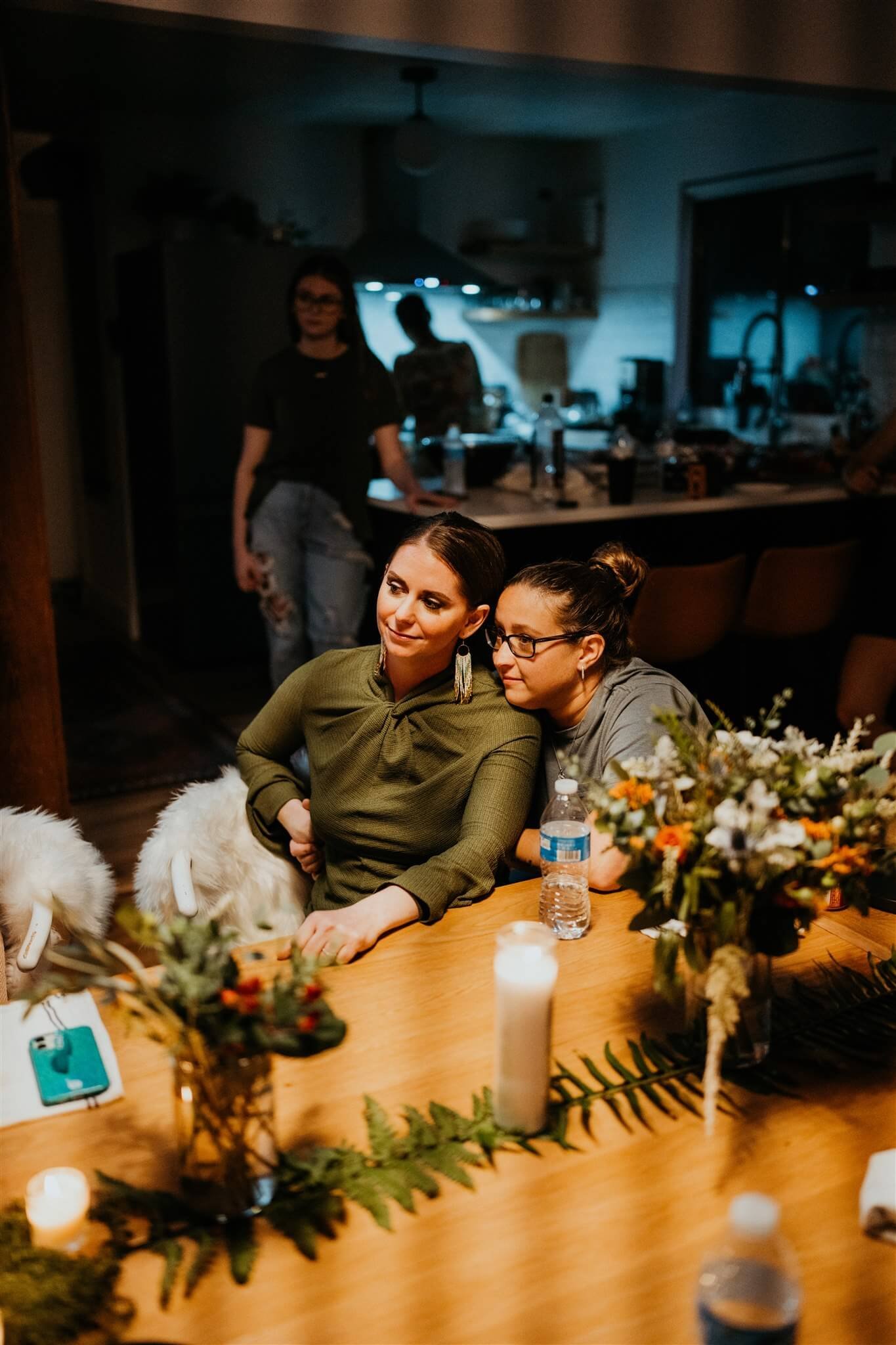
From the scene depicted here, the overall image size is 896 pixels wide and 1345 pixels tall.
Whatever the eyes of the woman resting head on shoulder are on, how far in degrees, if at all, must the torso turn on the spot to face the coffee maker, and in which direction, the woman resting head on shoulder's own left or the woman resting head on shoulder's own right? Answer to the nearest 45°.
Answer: approximately 135° to the woman resting head on shoulder's own right

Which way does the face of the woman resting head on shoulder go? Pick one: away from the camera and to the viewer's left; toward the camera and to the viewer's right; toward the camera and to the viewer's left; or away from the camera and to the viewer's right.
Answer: toward the camera and to the viewer's left

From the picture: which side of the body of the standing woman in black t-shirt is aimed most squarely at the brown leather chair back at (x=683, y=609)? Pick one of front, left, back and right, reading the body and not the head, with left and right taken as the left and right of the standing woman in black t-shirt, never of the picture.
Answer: left

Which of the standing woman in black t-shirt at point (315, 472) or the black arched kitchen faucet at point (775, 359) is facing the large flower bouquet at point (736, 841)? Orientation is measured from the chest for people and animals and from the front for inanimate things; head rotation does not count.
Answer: the standing woman in black t-shirt

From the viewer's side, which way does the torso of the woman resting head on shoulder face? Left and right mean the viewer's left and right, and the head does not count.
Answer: facing the viewer and to the left of the viewer

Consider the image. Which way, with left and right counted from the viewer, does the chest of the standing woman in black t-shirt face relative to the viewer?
facing the viewer

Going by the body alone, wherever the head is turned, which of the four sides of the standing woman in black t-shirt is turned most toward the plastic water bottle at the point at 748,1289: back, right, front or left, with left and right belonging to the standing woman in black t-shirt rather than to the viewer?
front

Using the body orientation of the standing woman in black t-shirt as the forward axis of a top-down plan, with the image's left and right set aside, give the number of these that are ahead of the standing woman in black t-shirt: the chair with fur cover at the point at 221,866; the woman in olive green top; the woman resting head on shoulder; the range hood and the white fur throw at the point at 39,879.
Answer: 4
